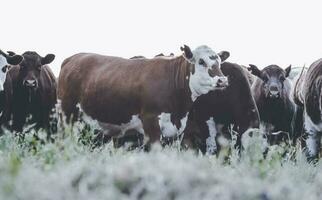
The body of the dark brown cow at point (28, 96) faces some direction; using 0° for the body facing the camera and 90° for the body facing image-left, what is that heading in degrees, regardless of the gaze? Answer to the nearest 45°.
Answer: approximately 0°

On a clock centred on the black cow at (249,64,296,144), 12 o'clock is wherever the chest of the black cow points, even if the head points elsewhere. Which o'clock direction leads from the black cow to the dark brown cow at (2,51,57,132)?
The dark brown cow is roughly at 2 o'clock from the black cow.

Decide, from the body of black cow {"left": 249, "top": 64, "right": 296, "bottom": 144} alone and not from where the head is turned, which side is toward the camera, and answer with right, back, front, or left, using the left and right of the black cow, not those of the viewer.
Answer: front

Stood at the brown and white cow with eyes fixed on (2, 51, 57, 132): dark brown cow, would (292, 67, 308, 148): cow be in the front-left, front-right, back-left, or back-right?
back-right

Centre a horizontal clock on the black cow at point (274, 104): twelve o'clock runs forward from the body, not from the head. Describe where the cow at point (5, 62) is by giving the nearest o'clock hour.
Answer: The cow is roughly at 2 o'clock from the black cow.

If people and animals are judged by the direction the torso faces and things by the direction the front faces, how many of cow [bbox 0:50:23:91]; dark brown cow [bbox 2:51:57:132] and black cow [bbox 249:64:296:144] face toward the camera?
3

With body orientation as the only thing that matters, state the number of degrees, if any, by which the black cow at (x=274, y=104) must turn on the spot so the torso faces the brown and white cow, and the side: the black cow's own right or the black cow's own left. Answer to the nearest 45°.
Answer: approximately 45° to the black cow's own right

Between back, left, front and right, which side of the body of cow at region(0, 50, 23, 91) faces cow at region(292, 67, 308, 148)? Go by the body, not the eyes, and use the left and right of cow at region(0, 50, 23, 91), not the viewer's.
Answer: left

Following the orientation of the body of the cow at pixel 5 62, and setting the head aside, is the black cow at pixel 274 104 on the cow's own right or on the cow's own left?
on the cow's own left

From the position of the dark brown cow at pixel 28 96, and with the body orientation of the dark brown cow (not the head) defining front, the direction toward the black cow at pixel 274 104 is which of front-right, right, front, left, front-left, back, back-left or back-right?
left

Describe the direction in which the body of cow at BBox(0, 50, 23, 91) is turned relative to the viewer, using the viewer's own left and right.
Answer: facing the viewer
